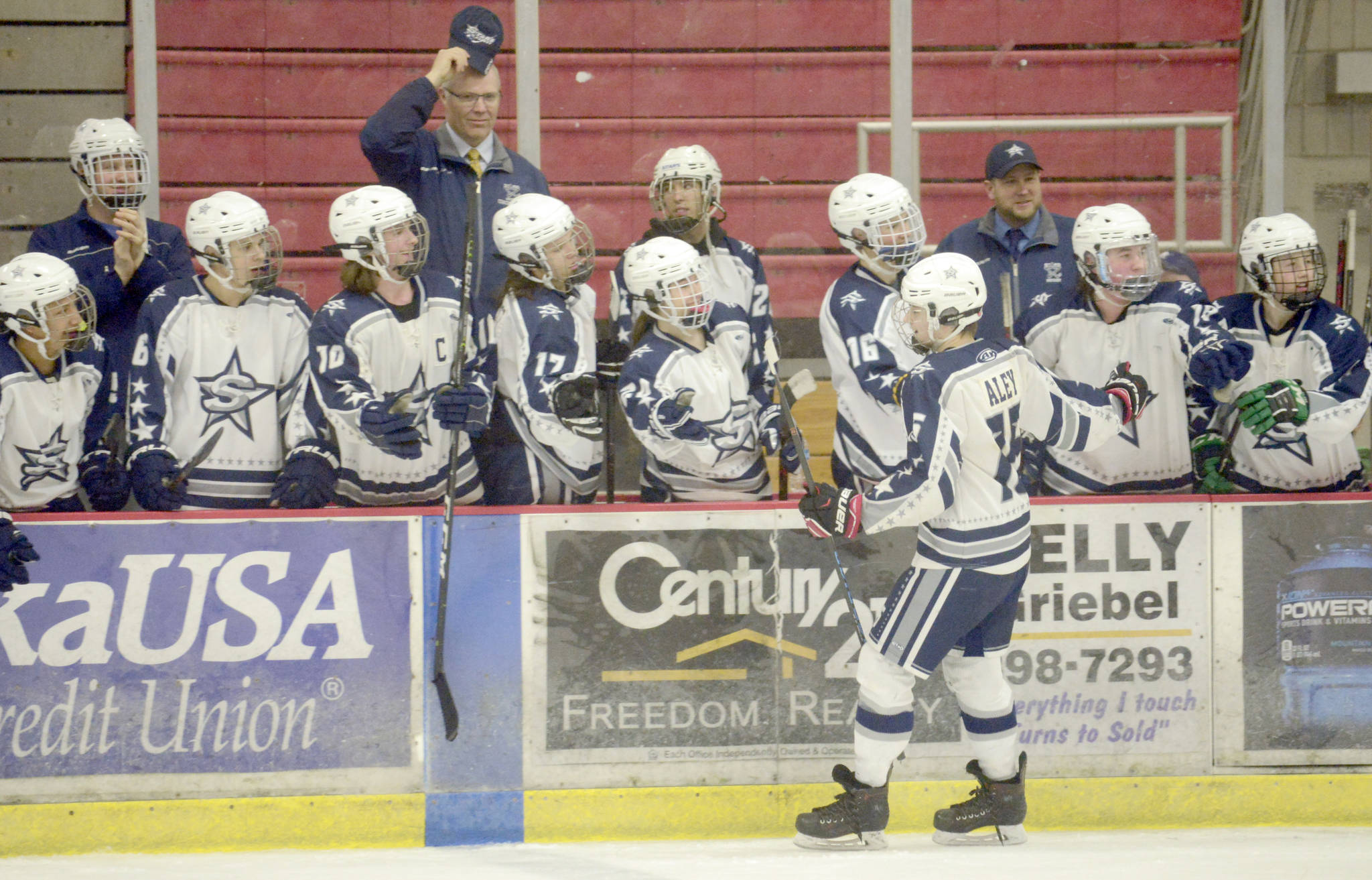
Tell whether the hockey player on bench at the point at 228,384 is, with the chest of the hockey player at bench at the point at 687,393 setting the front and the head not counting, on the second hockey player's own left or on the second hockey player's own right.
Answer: on the second hockey player's own right

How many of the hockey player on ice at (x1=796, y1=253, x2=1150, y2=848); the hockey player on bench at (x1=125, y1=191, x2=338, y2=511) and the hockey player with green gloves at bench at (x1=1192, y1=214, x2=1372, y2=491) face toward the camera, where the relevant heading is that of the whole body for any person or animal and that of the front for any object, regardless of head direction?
2

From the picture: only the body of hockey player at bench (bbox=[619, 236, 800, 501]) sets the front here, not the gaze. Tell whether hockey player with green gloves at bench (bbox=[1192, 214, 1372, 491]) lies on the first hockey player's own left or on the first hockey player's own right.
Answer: on the first hockey player's own left

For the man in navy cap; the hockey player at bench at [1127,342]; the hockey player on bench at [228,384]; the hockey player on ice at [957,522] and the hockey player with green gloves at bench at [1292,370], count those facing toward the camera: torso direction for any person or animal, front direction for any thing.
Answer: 4

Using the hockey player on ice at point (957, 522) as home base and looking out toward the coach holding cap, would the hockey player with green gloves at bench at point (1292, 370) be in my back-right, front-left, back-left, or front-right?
back-right

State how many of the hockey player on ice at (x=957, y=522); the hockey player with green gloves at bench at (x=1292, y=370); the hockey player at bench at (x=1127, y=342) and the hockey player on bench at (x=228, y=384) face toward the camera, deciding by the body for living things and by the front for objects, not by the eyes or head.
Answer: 3

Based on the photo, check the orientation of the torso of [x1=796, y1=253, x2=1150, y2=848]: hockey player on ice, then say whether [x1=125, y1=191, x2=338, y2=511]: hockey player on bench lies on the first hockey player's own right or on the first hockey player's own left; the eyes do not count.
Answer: on the first hockey player's own left

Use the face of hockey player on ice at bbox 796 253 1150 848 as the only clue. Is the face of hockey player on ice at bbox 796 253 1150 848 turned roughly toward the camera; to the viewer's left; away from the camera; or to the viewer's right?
to the viewer's left

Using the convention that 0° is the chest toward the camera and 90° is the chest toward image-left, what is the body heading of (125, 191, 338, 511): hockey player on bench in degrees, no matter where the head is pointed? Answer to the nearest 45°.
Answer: approximately 0°

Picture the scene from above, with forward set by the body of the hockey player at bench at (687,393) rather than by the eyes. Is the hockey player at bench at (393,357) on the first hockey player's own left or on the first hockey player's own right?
on the first hockey player's own right

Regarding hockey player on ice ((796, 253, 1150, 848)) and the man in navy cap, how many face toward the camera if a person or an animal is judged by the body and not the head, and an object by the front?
1

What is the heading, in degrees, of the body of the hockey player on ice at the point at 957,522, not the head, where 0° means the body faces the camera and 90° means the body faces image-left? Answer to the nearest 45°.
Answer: approximately 135°
